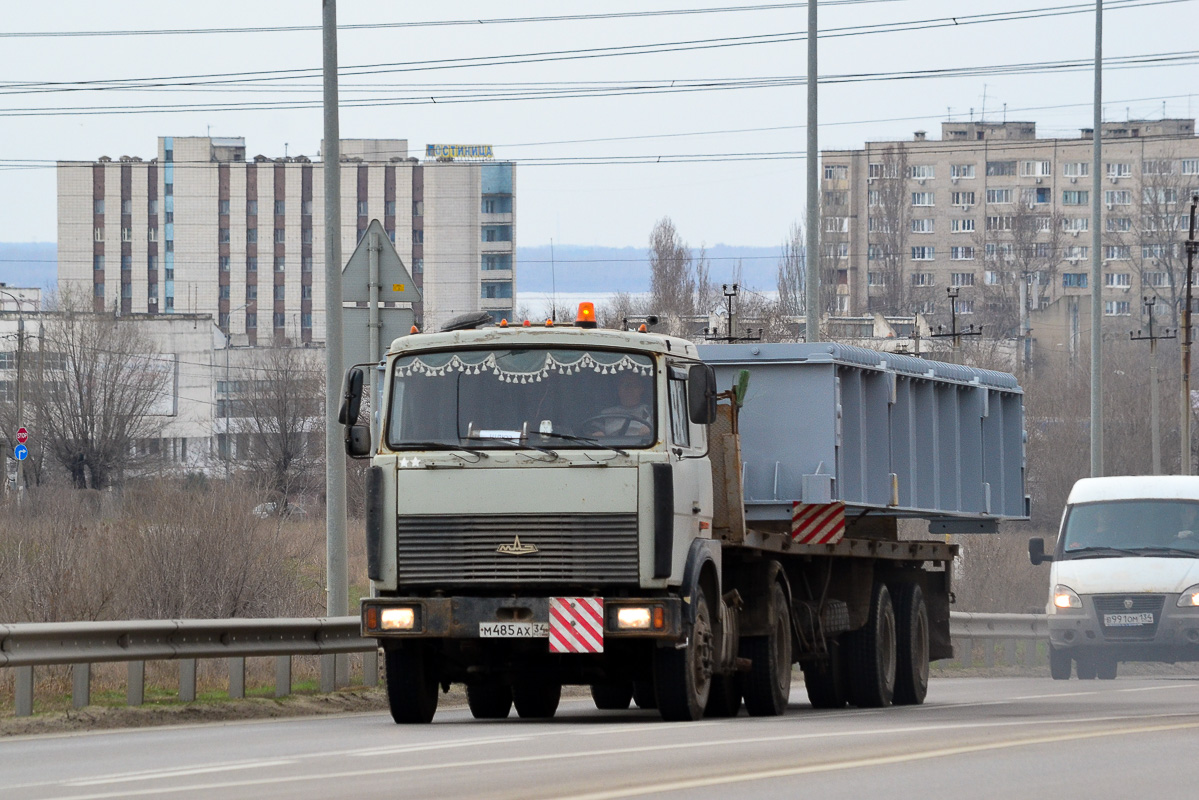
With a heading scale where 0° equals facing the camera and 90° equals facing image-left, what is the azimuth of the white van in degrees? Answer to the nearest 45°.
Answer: approximately 0°

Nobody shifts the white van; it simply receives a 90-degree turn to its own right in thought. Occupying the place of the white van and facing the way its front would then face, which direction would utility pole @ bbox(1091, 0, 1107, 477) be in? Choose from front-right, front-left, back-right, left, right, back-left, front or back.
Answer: right
